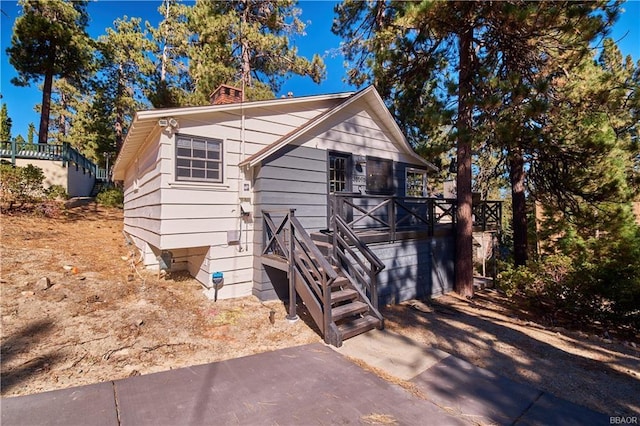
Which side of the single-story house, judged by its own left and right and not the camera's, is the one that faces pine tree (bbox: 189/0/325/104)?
back

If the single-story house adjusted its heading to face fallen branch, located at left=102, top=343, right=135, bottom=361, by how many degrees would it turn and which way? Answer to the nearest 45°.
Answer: approximately 45° to its right

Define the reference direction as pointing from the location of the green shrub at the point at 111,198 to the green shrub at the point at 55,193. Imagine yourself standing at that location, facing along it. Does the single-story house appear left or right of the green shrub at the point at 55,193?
left

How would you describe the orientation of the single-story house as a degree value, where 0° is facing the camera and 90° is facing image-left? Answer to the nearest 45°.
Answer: approximately 0°

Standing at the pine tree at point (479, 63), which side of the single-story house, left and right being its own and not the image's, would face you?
left

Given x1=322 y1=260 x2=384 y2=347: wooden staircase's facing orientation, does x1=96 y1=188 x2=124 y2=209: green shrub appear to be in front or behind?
behind

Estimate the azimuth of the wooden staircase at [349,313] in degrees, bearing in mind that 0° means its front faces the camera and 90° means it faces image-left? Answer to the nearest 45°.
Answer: approximately 315°

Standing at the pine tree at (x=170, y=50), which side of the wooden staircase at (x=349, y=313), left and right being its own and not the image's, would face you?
back
